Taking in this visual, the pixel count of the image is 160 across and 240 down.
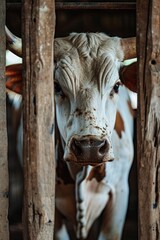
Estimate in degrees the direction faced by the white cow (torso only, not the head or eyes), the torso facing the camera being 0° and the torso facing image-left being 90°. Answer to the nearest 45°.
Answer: approximately 0°
